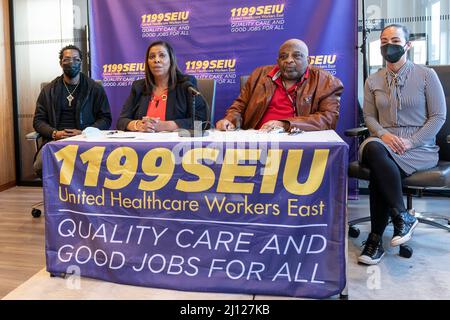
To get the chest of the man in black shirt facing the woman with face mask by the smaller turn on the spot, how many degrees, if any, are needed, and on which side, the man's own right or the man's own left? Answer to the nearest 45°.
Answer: approximately 45° to the man's own left

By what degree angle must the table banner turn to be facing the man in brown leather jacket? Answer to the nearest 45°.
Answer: approximately 135° to its left

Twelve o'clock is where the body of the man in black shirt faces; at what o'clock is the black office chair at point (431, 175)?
The black office chair is roughly at 10 o'clock from the man in black shirt.

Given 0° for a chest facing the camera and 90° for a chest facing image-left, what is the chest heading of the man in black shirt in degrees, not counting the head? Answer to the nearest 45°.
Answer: approximately 0°

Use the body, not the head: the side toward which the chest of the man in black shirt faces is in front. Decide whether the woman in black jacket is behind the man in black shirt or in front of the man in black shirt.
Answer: in front

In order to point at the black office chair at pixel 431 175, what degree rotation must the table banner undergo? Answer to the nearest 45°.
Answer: approximately 135° to its left

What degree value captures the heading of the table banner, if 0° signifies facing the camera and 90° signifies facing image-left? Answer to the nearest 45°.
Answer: approximately 0°
